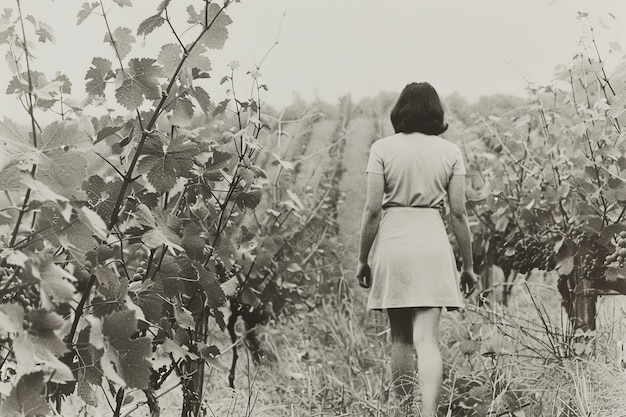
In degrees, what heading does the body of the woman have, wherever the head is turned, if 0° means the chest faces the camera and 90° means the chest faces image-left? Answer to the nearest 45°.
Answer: approximately 180°

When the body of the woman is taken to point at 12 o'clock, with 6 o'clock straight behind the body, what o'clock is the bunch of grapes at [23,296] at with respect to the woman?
The bunch of grapes is roughly at 7 o'clock from the woman.

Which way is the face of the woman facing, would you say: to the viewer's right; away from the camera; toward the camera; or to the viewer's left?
away from the camera
